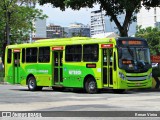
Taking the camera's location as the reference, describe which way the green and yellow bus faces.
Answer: facing the viewer and to the right of the viewer
